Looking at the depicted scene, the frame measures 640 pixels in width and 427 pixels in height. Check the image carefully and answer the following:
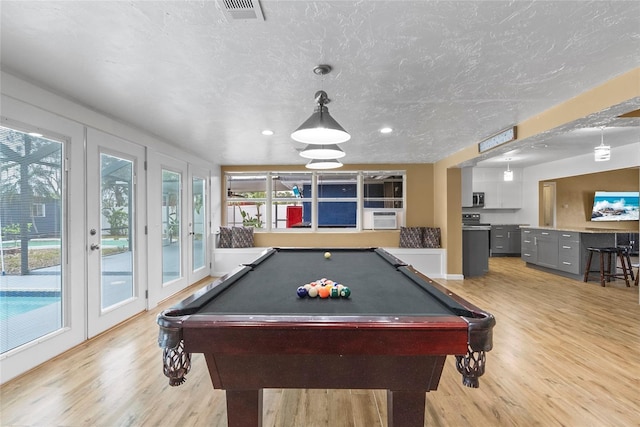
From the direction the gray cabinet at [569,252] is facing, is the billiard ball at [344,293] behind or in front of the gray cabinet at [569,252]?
in front

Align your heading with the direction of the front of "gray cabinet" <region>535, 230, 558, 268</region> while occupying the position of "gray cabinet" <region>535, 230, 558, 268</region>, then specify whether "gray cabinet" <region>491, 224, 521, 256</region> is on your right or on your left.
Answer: on your right

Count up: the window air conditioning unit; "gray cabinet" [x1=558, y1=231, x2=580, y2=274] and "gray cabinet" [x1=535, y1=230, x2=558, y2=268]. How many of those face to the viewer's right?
0

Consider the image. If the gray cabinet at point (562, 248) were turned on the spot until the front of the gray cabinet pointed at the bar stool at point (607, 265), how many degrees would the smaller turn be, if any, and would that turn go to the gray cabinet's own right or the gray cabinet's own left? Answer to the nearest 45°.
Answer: approximately 90° to the gray cabinet's own left

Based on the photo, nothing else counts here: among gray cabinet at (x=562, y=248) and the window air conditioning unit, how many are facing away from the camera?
0

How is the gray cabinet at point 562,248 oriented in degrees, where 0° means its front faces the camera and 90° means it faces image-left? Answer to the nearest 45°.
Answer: approximately 45°

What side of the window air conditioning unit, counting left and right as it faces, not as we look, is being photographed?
front

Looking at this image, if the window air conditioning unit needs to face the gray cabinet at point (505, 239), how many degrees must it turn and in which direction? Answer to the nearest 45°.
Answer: approximately 135° to its left

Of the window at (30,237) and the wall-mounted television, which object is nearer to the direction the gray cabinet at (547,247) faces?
the window

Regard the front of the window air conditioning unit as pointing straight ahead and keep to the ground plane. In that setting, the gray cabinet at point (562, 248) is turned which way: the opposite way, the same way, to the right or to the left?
to the right

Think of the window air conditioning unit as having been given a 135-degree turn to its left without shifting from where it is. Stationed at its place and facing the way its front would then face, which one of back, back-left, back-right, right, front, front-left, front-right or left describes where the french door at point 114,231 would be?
back

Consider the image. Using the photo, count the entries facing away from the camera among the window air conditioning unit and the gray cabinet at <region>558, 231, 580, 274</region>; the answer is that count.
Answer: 0

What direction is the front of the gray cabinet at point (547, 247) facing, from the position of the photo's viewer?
facing the viewer and to the left of the viewer

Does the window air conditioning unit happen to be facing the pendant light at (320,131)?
yes

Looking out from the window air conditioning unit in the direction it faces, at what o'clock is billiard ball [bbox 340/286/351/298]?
The billiard ball is roughly at 12 o'clock from the window air conditioning unit.
